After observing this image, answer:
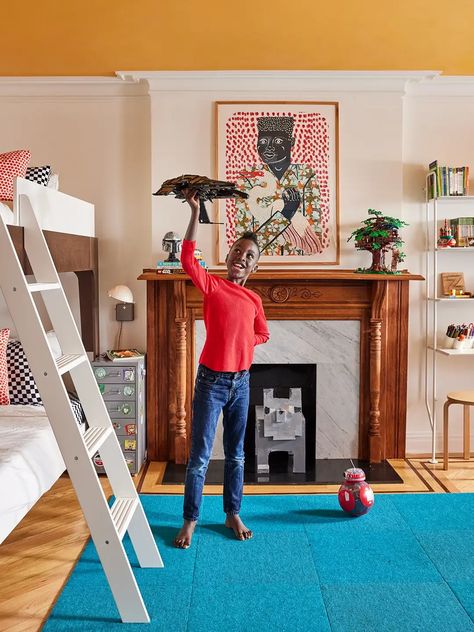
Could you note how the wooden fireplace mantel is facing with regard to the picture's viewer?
facing the viewer

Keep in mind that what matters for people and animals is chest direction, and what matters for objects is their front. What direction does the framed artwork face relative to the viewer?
toward the camera

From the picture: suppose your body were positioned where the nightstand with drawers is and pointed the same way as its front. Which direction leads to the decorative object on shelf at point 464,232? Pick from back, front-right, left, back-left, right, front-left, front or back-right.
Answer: left

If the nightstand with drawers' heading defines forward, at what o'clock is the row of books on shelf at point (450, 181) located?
The row of books on shelf is roughly at 9 o'clock from the nightstand with drawers.

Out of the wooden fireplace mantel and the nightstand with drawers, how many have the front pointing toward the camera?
2

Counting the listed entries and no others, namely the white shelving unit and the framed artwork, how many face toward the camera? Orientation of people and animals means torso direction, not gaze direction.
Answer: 2

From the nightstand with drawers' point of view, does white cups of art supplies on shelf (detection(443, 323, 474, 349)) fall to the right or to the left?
on its left

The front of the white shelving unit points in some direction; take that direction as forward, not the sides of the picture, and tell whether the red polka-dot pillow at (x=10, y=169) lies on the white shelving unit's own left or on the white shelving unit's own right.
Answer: on the white shelving unit's own right
